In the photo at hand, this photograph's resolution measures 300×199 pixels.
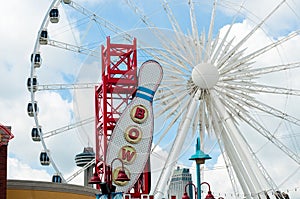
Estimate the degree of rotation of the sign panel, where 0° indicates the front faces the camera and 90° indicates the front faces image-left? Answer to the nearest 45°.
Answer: approximately 0°

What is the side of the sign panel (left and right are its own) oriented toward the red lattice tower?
back

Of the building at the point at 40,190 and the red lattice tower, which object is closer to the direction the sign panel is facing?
the building

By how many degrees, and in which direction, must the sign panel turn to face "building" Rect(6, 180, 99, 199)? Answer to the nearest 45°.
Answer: approximately 45° to its right
